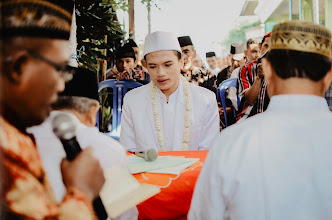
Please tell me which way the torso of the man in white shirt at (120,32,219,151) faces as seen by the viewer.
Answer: toward the camera

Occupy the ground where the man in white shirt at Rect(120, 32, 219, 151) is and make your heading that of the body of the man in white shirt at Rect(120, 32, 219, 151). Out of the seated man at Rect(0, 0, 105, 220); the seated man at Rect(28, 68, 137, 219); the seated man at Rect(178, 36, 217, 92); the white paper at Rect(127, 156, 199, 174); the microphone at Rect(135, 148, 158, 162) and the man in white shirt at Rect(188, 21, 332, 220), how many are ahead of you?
5

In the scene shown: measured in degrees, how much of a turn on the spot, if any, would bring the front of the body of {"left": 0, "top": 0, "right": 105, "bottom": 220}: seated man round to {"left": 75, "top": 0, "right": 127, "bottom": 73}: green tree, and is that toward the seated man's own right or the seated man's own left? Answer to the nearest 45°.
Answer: approximately 90° to the seated man's own left

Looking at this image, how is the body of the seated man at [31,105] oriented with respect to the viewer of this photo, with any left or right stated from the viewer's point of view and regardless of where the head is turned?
facing to the right of the viewer

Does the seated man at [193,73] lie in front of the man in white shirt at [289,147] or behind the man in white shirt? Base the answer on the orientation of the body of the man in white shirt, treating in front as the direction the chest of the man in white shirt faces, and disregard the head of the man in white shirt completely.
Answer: in front

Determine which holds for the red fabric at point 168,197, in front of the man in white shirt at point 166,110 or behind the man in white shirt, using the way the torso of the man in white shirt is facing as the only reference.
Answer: in front

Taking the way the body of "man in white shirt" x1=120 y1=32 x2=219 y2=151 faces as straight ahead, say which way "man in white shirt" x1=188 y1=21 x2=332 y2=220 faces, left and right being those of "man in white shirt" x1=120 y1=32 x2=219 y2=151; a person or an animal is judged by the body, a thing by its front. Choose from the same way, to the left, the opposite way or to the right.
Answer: the opposite way

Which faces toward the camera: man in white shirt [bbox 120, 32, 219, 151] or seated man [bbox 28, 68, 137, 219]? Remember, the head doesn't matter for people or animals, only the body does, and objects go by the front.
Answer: the man in white shirt

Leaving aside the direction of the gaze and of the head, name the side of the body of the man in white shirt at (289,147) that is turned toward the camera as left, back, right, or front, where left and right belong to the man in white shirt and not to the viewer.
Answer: back

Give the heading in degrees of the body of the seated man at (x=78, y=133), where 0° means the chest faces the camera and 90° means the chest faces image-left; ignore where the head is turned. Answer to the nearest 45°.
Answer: approximately 225°

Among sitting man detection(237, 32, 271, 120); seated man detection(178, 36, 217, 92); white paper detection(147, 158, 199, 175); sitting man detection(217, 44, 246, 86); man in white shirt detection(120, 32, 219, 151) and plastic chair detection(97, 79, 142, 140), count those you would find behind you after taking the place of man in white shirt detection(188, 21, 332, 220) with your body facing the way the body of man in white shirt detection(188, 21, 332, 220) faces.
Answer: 0

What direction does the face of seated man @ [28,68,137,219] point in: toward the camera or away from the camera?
away from the camera

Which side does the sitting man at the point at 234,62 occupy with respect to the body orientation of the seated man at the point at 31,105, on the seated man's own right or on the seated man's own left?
on the seated man's own left

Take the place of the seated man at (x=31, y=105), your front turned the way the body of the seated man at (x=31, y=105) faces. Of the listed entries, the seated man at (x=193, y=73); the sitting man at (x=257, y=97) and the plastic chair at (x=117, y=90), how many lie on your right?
0

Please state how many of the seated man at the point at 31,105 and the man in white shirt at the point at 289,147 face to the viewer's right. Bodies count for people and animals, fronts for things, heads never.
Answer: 1

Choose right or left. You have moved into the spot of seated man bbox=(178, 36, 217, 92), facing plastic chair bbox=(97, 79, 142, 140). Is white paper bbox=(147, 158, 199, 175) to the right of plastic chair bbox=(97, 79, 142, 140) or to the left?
left
